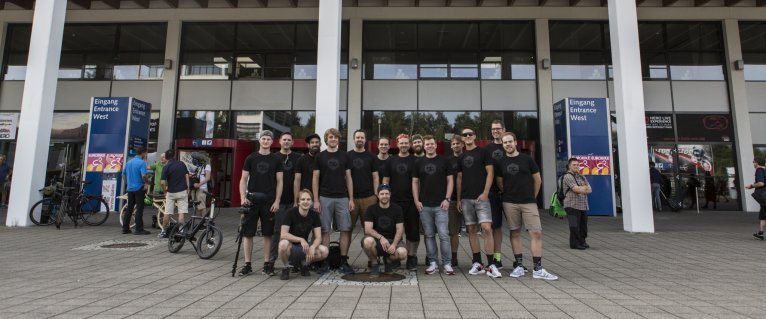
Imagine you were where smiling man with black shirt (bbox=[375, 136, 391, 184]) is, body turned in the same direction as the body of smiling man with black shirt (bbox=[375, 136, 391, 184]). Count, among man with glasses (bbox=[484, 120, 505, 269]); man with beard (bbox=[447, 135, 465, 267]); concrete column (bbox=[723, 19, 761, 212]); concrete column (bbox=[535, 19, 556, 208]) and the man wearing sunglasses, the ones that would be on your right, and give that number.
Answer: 0

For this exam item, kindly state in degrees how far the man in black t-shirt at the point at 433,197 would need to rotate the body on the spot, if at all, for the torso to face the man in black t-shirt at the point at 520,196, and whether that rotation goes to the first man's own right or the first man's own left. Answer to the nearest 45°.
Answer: approximately 90° to the first man's own left

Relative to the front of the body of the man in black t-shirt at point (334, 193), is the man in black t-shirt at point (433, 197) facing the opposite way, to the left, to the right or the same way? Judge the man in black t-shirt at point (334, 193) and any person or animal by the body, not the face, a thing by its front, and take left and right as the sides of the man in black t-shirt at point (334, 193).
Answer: the same way

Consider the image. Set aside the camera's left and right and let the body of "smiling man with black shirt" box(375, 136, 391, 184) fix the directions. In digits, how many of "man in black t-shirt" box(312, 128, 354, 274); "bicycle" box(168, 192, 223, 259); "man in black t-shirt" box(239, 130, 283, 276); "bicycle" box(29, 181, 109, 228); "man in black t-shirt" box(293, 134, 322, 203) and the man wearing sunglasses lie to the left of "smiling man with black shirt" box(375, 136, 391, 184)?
1

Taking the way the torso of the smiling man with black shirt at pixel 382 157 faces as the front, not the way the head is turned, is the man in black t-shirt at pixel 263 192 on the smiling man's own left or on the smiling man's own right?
on the smiling man's own right

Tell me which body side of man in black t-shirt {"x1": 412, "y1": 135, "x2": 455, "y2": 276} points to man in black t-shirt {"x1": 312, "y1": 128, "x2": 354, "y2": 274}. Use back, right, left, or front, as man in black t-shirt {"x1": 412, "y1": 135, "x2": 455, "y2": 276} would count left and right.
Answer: right

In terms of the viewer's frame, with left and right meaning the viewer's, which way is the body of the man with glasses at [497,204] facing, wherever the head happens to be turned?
facing the viewer

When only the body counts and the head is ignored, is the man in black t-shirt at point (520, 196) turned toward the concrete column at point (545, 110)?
no

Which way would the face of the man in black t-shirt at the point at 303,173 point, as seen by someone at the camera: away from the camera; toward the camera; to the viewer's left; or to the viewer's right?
toward the camera

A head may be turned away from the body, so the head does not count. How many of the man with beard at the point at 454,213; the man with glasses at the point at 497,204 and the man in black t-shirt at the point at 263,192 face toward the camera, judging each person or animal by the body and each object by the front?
3

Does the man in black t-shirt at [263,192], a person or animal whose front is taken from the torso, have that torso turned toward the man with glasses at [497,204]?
no

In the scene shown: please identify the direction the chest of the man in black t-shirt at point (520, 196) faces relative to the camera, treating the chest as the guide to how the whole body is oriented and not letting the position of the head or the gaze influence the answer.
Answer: toward the camera

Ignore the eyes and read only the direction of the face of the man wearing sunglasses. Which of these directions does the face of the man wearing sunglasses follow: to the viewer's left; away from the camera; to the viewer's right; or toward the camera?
toward the camera

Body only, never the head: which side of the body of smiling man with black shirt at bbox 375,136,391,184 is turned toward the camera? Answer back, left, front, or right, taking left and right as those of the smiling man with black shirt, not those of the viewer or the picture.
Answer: front

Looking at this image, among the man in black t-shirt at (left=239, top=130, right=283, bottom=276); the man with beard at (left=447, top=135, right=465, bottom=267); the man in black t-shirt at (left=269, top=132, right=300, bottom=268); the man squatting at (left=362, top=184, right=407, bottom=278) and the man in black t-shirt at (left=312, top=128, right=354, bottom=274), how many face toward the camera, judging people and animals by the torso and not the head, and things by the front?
5

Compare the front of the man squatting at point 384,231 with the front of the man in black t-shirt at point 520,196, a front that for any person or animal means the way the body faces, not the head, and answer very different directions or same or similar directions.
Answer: same or similar directions

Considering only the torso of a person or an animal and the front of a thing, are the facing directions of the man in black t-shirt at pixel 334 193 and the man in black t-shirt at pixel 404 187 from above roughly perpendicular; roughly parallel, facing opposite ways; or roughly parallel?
roughly parallel

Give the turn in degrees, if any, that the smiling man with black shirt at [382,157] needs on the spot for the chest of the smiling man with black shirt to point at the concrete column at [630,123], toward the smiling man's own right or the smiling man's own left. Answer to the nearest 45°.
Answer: approximately 135° to the smiling man's own left

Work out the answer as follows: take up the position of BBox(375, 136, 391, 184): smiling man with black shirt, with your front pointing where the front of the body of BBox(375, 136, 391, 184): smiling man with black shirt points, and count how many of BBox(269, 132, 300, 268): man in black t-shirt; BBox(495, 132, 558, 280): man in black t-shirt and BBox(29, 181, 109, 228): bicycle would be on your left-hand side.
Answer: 1

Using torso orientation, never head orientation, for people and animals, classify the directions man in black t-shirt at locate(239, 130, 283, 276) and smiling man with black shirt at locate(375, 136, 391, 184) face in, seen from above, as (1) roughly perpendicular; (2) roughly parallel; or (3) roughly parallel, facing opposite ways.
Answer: roughly parallel
